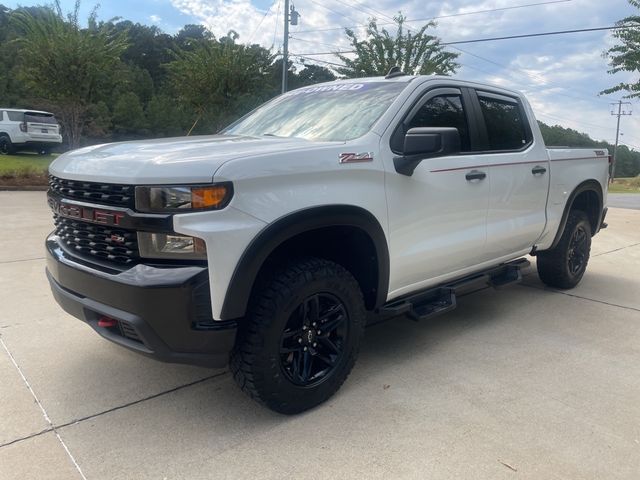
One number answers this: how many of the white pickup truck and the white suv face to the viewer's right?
0

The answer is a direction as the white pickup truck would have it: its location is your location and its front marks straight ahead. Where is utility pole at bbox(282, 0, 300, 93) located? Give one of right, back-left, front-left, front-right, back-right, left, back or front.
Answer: back-right

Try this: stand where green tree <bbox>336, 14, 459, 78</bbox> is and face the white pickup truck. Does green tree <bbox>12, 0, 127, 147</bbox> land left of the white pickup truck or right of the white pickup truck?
right

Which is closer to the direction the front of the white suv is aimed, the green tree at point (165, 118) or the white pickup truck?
the green tree

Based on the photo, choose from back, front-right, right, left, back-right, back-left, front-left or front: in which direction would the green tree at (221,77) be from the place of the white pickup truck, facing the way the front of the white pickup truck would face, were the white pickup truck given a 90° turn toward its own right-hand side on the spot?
front-right

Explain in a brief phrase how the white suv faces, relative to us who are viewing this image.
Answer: facing away from the viewer and to the left of the viewer
